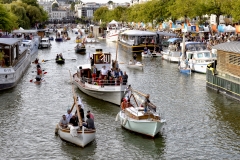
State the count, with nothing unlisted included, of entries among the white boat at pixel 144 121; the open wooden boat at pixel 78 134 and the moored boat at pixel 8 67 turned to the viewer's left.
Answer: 0

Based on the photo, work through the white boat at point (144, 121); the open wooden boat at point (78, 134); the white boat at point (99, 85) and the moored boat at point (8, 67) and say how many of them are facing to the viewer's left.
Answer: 0

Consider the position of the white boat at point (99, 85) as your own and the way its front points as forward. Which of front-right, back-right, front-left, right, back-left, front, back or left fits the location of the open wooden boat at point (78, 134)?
front-right

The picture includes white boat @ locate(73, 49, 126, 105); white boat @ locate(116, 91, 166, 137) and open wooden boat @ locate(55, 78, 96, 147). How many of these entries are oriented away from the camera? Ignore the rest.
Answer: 0

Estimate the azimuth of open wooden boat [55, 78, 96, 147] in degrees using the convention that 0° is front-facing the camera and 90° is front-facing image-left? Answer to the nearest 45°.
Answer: approximately 315°
